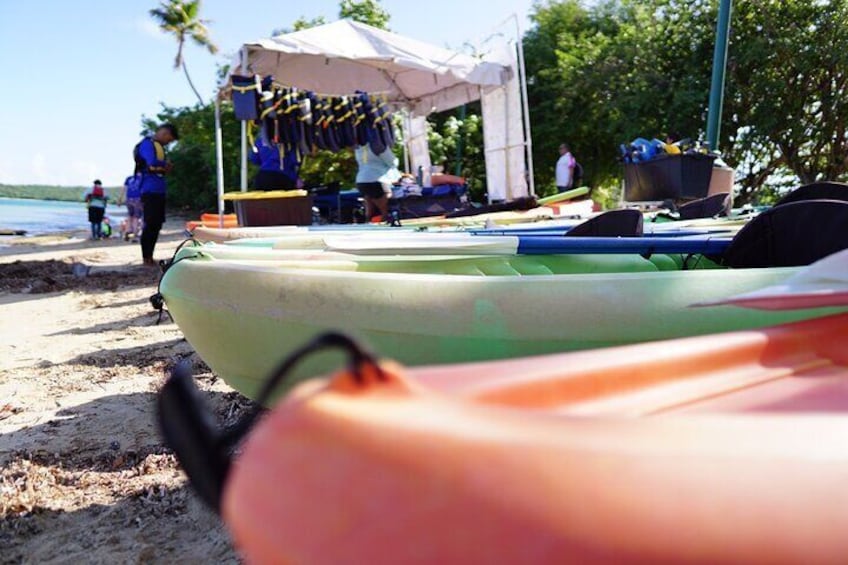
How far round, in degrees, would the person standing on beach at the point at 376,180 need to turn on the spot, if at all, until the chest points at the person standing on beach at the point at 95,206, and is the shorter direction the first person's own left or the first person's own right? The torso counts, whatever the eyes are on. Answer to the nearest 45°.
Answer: approximately 45° to the first person's own left

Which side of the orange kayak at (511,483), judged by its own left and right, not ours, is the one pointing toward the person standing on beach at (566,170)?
right

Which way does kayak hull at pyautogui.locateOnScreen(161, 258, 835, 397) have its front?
to the viewer's left

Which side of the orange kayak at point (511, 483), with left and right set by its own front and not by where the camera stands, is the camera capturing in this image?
left

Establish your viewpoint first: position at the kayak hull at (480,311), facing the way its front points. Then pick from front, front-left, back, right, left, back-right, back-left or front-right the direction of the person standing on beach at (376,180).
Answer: right

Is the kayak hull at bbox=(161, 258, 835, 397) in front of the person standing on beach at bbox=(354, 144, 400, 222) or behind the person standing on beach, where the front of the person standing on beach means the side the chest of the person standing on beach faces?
behind

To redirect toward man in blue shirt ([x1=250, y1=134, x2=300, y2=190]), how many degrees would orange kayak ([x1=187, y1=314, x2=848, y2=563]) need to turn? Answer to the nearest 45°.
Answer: approximately 90° to its right

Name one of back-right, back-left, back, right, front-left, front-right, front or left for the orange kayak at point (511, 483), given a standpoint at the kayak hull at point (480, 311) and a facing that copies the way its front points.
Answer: left

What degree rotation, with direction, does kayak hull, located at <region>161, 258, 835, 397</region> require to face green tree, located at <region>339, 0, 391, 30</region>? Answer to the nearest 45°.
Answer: approximately 90° to its right

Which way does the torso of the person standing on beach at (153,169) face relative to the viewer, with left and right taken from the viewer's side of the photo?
facing to the right of the viewer

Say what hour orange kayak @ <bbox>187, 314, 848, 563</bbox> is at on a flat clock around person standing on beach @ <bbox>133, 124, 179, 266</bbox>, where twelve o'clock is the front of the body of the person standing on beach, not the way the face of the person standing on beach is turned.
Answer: The orange kayak is roughly at 3 o'clock from the person standing on beach.

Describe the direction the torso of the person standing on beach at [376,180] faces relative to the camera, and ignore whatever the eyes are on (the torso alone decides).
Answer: away from the camera

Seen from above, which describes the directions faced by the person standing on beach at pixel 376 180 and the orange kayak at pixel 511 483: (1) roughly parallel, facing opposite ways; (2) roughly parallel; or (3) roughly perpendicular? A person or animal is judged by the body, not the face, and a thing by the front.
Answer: roughly perpendicular

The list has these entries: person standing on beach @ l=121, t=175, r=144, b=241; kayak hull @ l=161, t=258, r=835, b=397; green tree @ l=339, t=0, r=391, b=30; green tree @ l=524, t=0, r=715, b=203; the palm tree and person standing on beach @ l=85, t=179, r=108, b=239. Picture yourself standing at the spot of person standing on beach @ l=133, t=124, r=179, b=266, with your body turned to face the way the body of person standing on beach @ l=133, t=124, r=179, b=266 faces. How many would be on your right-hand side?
1

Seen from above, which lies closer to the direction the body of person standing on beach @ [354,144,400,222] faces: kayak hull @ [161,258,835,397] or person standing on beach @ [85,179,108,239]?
the person standing on beach

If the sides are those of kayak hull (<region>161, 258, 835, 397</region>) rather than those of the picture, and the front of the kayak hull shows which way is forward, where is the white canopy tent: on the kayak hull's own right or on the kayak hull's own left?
on the kayak hull's own right
